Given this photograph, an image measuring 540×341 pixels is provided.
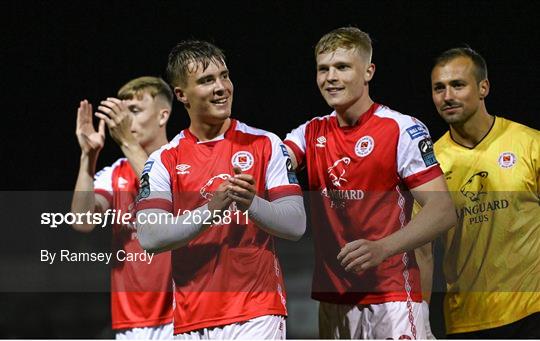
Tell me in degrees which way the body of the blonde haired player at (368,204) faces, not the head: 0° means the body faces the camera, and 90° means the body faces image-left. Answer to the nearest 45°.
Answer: approximately 45°

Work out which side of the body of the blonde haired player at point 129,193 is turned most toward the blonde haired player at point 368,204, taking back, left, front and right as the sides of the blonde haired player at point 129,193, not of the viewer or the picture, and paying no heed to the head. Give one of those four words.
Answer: left

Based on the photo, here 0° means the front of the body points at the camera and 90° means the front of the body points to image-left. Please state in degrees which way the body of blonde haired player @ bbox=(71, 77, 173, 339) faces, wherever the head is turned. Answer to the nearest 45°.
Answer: approximately 45°

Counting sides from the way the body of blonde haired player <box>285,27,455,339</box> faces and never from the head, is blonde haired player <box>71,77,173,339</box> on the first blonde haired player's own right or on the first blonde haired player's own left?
on the first blonde haired player's own right
